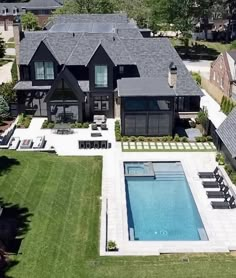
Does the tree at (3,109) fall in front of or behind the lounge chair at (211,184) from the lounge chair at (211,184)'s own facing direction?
in front

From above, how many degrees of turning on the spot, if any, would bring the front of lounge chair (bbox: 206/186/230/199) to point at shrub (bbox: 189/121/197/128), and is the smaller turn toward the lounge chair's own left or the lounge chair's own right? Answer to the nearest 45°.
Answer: approximately 90° to the lounge chair's own right

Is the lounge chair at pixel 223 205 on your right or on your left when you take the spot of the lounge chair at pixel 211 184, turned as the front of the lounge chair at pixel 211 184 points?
on your left

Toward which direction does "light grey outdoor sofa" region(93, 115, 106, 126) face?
toward the camera

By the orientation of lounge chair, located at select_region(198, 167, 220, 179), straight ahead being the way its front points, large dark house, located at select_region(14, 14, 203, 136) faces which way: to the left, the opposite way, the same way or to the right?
to the right

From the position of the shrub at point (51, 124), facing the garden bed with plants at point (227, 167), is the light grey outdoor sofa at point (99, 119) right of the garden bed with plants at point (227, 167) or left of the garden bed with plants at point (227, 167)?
left

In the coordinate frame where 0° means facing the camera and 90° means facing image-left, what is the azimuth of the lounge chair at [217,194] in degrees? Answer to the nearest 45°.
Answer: approximately 90°

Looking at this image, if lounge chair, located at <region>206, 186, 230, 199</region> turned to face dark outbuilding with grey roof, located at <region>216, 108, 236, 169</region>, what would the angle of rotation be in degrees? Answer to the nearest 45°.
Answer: approximately 90° to its right

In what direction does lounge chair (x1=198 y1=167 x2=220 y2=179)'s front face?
to the viewer's left

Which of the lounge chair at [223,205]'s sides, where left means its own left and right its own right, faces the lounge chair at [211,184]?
right

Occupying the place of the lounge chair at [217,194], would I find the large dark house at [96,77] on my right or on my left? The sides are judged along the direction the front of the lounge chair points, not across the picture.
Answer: on my right

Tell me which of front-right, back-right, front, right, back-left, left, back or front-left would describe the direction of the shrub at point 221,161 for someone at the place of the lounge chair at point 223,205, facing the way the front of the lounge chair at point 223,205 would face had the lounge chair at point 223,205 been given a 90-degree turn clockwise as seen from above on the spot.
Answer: front

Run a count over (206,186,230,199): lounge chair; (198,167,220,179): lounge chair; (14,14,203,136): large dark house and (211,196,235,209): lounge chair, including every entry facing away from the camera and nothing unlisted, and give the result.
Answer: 1

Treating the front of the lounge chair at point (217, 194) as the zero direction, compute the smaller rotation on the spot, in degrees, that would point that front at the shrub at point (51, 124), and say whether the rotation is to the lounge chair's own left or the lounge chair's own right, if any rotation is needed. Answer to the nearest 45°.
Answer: approximately 45° to the lounge chair's own right

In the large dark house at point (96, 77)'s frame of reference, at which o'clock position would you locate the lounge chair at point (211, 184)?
The lounge chair is roughly at 5 o'clock from the large dark house.

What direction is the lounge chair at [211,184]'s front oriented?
to the viewer's left

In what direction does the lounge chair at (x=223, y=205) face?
to the viewer's left

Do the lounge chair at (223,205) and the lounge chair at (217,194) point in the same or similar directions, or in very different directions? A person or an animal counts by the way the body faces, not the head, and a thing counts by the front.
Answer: same or similar directions

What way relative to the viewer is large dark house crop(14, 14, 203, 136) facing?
away from the camera

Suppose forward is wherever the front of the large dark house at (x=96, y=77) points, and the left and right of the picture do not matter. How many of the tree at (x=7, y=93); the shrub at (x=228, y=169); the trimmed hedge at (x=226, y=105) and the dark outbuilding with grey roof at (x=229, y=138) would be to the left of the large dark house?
1
